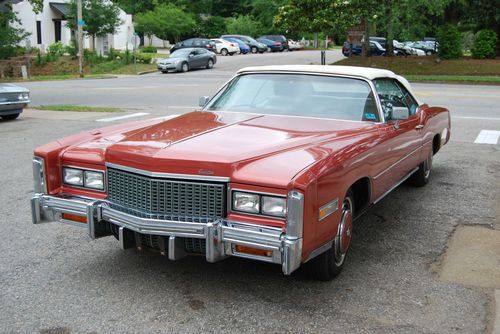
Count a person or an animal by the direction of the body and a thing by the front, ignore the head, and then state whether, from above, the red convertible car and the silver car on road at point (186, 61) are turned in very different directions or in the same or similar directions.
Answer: same or similar directions

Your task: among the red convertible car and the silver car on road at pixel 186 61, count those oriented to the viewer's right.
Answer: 0

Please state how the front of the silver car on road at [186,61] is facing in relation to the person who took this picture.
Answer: facing the viewer and to the left of the viewer

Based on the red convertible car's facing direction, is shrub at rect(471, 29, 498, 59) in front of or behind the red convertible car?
behind

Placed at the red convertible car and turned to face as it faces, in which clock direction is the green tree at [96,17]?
The green tree is roughly at 4 o'clock from the red convertible car.

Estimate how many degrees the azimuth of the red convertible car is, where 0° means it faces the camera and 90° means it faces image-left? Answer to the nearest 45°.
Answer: approximately 45°
